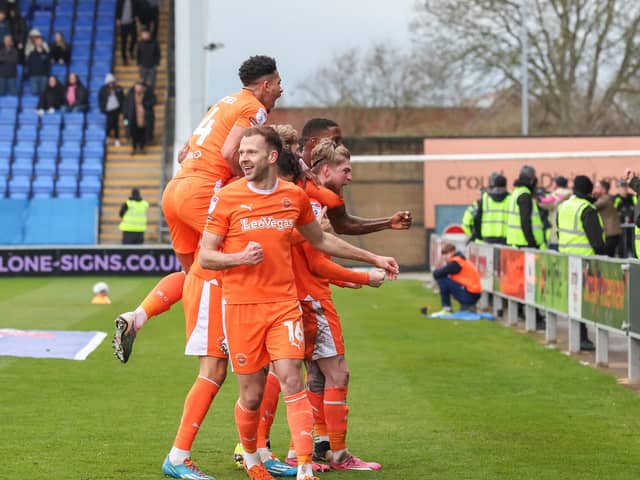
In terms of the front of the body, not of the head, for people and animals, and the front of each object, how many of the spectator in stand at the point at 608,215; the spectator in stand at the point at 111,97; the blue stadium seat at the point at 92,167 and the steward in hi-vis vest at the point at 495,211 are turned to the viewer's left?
1

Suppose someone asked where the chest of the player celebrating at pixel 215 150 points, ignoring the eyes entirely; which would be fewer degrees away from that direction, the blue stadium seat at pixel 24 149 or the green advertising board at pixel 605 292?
the green advertising board

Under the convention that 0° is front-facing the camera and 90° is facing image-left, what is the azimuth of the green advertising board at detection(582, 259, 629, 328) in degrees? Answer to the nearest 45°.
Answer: approximately 45°

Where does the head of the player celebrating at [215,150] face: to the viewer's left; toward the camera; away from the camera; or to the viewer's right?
to the viewer's right

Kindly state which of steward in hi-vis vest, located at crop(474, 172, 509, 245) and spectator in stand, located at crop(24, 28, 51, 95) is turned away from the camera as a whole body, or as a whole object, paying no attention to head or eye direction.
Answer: the steward in hi-vis vest

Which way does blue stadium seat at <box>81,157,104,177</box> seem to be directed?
toward the camera

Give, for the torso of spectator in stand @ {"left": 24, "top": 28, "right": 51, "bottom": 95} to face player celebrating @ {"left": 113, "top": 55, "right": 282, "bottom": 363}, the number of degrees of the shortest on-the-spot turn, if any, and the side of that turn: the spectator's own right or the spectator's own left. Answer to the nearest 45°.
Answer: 0° — they already face them

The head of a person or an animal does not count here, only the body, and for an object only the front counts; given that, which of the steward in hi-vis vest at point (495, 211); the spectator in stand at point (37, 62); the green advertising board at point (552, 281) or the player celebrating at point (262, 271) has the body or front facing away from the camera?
the steward in hi-vis vest

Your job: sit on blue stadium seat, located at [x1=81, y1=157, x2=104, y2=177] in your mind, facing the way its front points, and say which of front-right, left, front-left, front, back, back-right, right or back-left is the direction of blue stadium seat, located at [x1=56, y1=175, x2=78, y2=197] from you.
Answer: front-right

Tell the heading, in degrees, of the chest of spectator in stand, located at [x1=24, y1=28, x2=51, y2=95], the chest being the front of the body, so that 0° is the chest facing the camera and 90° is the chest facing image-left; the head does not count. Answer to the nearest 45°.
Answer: approximately 0°

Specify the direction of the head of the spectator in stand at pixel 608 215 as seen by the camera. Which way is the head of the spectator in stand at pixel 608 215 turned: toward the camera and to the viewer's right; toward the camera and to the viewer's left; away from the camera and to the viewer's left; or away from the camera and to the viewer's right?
toward the camera and to the viewer's left
